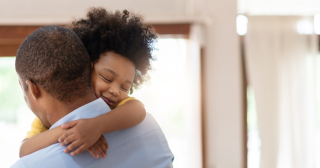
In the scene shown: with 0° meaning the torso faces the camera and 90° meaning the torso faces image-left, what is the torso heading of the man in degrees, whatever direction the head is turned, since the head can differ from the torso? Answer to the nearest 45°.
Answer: approximately 135°

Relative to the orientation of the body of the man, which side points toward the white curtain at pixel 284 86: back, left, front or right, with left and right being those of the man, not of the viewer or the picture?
right

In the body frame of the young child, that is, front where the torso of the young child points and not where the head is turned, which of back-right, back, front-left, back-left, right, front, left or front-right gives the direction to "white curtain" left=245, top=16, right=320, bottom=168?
back-left

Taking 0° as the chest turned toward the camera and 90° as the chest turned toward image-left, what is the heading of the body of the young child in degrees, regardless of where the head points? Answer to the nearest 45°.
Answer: approximately 0°
